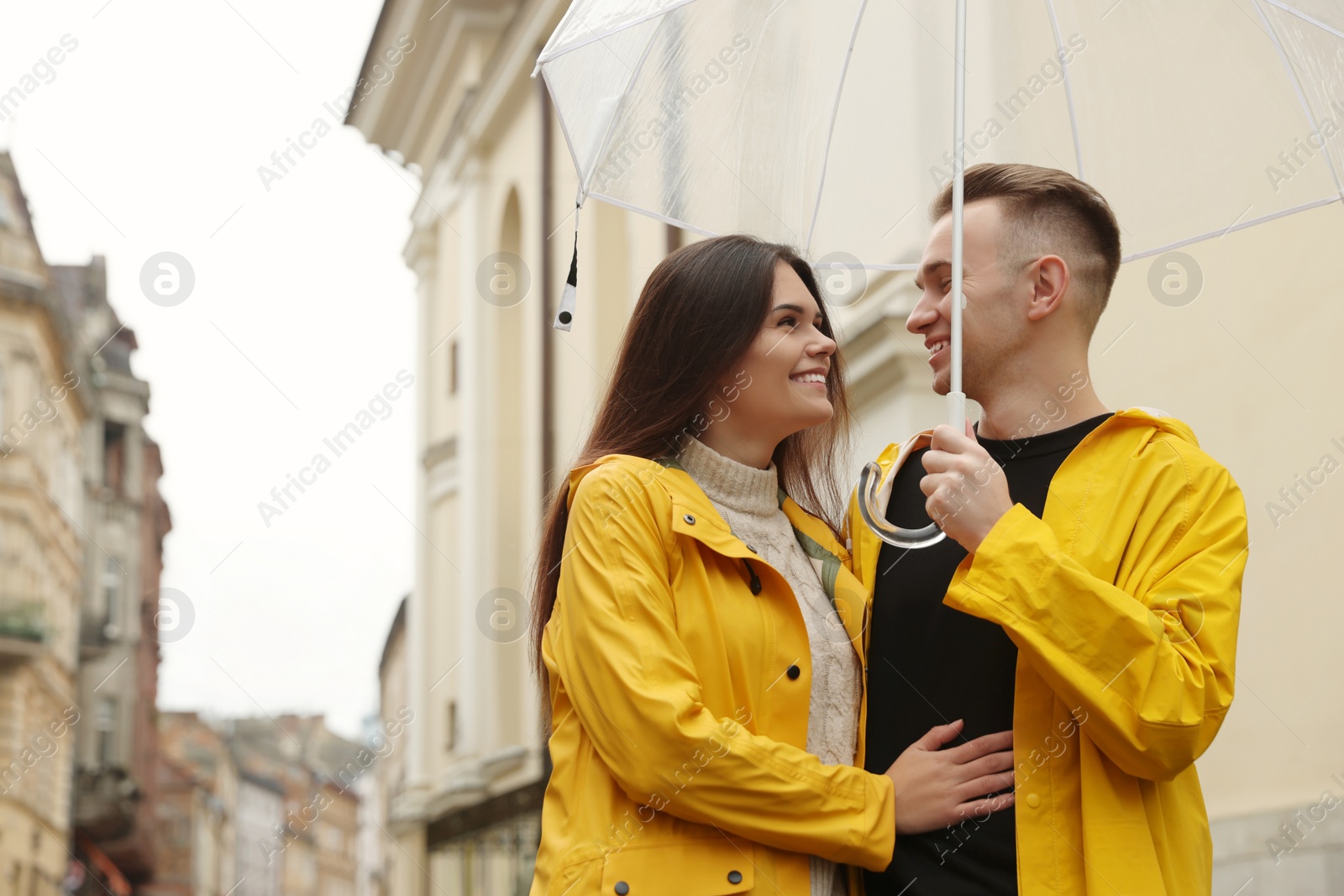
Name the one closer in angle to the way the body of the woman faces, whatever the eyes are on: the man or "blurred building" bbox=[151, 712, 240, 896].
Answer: the man

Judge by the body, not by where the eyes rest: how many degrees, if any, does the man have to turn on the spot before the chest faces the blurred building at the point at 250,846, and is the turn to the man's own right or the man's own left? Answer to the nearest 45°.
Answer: approximately 90° to the man's own right

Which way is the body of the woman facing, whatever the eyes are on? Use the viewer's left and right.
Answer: facing the viewer and to the right of the viewer

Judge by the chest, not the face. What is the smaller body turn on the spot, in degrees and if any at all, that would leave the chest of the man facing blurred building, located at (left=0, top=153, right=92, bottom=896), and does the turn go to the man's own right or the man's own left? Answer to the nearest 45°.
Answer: approximately 90° to the man's own right

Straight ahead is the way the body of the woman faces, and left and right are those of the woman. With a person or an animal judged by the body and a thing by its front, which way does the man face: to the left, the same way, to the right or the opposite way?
to the right

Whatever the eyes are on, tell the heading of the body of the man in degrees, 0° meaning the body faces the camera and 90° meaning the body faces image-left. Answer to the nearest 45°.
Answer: approximately 45°

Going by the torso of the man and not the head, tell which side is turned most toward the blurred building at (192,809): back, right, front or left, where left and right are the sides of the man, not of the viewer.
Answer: right

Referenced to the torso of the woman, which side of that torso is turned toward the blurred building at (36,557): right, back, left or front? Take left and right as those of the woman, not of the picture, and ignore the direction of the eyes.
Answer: back

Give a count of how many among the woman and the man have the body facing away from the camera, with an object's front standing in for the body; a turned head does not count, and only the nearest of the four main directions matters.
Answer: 0

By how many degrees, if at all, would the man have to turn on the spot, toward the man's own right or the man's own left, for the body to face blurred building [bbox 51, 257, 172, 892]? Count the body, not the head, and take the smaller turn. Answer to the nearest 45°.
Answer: approximately 90° to the man's own right

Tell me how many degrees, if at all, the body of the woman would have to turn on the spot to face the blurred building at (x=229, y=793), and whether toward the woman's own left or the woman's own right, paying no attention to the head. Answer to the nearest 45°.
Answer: approximately 135° to the woman's own left

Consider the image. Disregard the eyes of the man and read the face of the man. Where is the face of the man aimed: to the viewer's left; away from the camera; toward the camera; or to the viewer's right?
to the viewer's left
